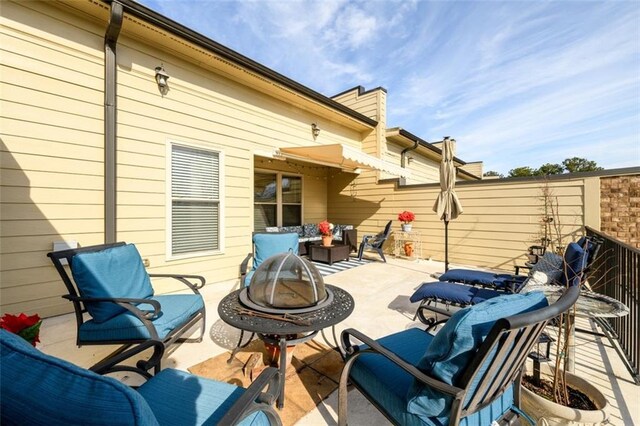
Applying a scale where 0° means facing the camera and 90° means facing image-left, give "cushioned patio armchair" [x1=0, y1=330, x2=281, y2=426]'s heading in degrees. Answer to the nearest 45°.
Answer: approximately 225°

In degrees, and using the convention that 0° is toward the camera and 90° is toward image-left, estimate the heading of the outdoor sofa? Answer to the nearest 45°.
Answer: approximately 0°

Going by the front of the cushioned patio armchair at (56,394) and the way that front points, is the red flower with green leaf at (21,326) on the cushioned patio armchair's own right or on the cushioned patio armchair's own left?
on the cushioned patio armchair's own left

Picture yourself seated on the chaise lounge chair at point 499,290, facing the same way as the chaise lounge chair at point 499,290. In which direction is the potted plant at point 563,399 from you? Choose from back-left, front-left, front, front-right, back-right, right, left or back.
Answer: left

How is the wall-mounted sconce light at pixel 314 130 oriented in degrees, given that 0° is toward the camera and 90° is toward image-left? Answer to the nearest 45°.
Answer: approximately 315°

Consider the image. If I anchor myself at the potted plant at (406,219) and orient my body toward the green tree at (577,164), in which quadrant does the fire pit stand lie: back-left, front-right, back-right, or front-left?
back-right

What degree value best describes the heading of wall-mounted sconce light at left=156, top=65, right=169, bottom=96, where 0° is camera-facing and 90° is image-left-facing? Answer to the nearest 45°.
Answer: approximately 315°

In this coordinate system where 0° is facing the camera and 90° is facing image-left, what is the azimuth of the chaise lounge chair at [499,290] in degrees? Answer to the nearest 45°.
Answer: approximately 90°

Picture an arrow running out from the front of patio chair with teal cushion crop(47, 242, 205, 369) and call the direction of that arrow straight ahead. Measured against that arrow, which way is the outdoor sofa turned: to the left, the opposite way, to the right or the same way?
to the right

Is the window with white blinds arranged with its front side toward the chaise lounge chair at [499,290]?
yes

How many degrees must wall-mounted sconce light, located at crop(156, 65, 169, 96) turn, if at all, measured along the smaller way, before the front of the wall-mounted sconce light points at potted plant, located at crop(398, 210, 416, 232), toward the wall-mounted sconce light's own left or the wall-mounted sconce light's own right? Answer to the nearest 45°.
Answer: approximately 45° to the wall-mounted sconce light's own left

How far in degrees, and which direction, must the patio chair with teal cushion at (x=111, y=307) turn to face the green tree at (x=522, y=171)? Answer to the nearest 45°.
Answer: approximately 45° to its left

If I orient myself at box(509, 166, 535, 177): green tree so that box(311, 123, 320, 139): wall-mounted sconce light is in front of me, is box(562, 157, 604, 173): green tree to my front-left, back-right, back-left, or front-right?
back-left
